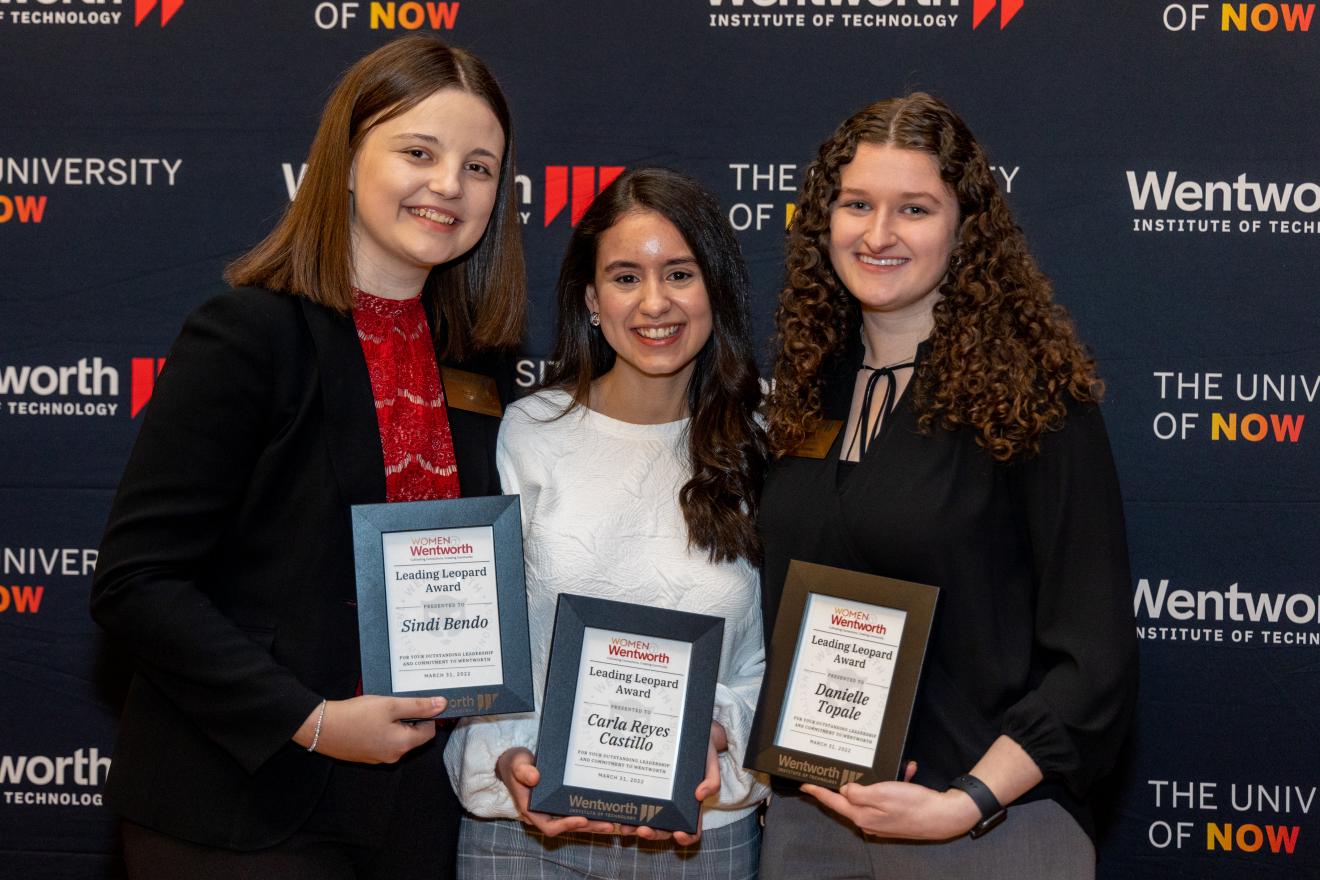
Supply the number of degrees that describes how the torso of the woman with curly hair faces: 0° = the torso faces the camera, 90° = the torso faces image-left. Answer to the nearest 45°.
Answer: approximately 45°

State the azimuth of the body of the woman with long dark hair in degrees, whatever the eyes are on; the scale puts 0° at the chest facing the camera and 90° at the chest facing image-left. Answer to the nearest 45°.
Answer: approximately 0°

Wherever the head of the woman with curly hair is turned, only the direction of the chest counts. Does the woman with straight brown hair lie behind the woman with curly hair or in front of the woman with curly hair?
in front

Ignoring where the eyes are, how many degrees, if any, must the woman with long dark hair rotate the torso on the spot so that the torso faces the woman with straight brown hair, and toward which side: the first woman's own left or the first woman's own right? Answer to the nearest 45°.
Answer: approximately 45° to the first woman's own right

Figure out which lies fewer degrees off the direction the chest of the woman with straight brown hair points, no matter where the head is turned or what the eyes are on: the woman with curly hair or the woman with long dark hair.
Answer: the woman with curly hair
